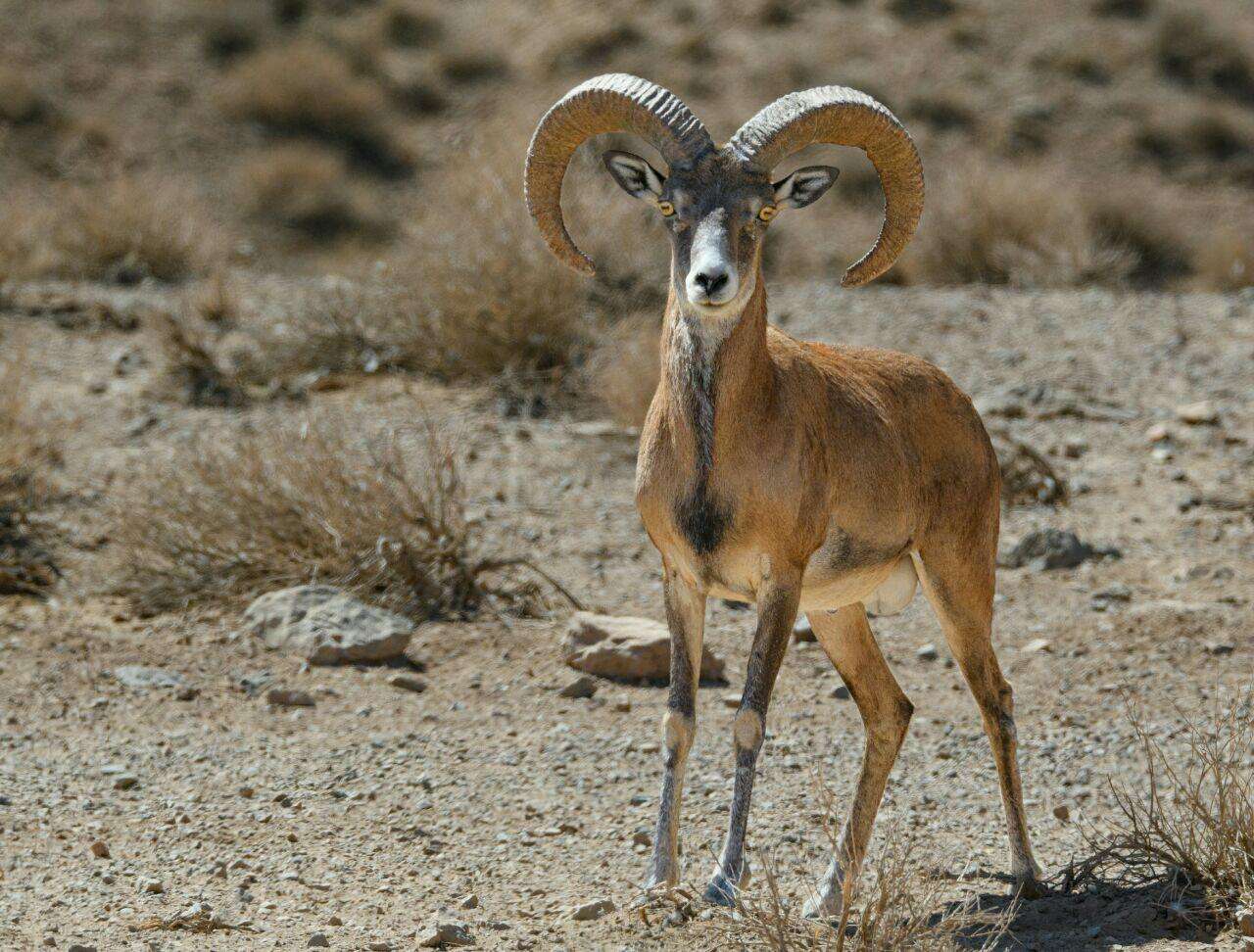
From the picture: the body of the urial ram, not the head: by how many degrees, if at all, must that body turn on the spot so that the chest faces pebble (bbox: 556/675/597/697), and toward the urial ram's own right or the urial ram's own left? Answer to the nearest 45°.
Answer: approximately 135° to the urial ram's own right

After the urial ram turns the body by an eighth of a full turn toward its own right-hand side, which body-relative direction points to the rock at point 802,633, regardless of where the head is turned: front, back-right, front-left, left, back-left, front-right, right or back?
right

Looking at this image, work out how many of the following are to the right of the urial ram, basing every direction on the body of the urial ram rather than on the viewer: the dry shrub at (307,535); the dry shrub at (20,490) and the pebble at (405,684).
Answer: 3

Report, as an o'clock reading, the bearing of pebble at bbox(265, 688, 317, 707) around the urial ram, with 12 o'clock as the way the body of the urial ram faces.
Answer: The pebble is roughly at 3 o'clock from the urial ram.

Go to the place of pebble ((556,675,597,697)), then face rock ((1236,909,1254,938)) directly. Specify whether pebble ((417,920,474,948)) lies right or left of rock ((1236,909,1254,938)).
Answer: right

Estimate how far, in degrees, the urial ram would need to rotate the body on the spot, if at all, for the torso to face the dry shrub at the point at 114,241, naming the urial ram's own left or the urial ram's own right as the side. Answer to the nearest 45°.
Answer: approximately 90° to the urial ram's own right

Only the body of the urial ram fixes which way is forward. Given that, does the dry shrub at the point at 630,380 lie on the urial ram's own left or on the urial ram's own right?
on the urial ram's own right

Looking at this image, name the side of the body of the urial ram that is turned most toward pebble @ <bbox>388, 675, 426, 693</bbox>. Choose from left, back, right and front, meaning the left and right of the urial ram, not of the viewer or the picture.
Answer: right

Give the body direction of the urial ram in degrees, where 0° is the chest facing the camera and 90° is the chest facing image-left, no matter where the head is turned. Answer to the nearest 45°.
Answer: approximately 45°

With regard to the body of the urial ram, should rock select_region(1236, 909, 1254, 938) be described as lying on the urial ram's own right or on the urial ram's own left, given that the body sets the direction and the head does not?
on the urial ram's own left

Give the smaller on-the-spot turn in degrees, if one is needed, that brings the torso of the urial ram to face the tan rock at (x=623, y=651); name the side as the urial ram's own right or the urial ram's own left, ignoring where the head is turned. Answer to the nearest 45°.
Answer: approximately 135° to the urial ram's own right

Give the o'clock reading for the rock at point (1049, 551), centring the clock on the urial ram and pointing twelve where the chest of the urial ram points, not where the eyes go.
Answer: The rock is roughly at 5 o'clock from the urial ram.

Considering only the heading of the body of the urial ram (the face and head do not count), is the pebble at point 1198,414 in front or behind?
behind

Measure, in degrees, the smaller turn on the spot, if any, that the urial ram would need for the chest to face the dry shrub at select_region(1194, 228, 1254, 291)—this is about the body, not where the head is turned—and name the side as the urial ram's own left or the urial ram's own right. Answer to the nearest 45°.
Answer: approximately 135° to the urial ram's own right

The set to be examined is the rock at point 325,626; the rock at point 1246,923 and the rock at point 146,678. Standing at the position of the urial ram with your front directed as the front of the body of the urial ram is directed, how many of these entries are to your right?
2
